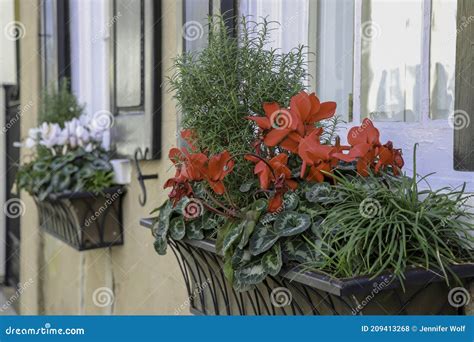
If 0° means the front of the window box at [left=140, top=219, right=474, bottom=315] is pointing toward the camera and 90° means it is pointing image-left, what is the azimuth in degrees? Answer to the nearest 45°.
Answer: approximately 45°

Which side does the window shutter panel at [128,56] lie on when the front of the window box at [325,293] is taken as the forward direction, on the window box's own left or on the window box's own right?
on the window box's own right

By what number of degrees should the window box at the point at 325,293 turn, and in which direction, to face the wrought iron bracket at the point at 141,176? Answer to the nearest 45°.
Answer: approximately 90° to its right

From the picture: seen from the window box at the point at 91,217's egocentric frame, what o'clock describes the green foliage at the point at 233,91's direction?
The green foliage is roughly at 10 o'clock from the window box.

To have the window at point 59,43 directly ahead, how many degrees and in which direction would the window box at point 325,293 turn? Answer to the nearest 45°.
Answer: approximately 90° to its right

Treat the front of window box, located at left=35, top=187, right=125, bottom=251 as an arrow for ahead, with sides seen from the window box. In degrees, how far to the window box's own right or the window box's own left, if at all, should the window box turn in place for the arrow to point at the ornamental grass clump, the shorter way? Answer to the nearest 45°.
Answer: approximately 45° to the window box's own left

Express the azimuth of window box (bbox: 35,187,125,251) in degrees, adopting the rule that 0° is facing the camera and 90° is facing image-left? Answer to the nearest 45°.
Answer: approximately 45°
